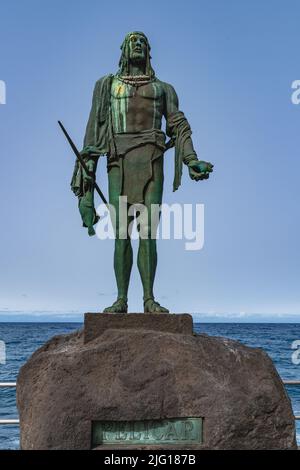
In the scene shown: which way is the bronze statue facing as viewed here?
toward the camera
